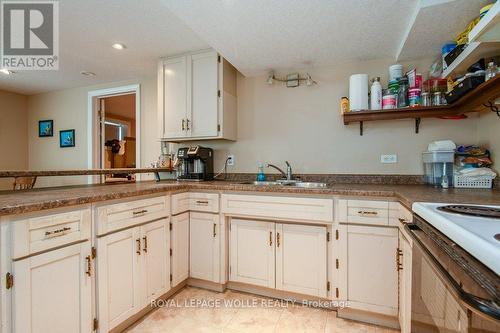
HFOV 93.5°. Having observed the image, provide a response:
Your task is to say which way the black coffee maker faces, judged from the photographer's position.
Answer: facing the viewer and to the left of the viewer

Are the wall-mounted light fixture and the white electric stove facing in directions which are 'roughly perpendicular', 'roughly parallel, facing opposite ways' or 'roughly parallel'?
roughly perpendicular

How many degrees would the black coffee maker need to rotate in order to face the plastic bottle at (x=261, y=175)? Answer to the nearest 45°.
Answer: approximately 135° to its left

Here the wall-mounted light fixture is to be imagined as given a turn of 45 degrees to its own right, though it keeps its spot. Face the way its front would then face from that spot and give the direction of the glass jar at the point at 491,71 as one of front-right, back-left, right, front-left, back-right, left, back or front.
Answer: left

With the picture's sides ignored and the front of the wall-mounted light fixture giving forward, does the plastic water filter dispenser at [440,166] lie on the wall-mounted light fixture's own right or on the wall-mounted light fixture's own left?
on the wall-mounted light fixture's own left

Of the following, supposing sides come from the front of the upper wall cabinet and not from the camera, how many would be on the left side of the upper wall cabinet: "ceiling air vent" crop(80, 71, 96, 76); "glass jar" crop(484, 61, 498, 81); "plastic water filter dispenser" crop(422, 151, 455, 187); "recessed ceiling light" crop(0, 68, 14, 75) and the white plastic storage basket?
3

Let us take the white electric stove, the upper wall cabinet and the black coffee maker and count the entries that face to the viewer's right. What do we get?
0

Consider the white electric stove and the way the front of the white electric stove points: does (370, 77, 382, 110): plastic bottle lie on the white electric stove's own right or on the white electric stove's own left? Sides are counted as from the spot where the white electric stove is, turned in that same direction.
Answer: on the white electric stove's own right

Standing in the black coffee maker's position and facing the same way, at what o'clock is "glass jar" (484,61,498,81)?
The glass jar is roughly at 9 o'clock from the black coffee maker.

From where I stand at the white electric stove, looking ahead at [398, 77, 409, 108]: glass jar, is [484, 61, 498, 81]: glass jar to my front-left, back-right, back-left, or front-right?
front-right

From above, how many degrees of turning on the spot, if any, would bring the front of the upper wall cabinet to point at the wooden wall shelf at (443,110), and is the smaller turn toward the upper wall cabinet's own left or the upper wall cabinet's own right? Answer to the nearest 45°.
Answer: approximately 90° to the upper wall cabinet's own left

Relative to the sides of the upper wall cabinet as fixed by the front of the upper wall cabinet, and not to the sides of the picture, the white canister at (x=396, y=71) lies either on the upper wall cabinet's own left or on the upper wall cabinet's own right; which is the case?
on the upper wall cabinet's own left

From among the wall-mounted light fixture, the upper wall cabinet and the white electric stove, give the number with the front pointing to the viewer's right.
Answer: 0

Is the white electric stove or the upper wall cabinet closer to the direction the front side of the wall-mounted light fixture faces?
the white electric stove

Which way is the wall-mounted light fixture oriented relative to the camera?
toward the camera

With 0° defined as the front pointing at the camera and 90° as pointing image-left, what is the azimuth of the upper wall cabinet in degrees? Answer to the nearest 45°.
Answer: approximately 45°

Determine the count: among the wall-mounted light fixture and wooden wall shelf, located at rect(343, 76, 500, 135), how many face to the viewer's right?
0

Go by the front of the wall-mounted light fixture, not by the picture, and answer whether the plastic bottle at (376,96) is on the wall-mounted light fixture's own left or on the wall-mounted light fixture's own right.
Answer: on the wall-mounted light fixture's own left

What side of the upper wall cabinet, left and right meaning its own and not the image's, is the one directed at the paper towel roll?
left
